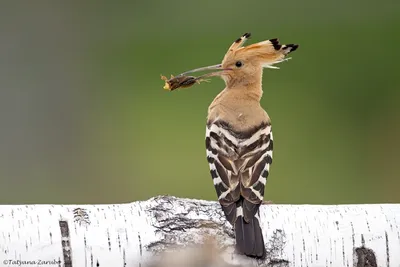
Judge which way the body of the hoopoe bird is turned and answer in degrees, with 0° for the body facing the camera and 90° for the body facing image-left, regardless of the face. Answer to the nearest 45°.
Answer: approximately 180°
